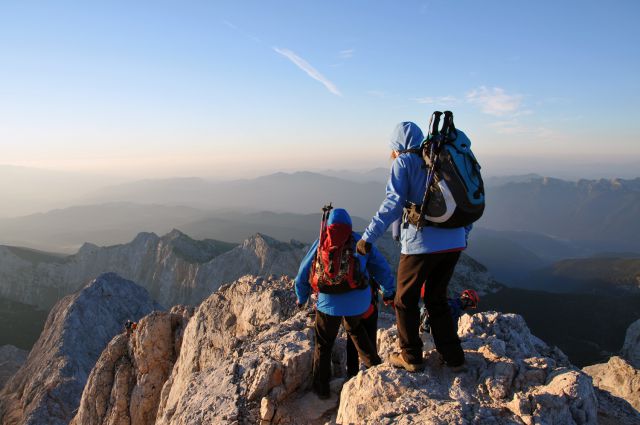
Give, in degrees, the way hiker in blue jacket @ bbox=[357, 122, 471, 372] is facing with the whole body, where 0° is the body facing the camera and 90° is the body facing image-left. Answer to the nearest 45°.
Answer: approximately 135°

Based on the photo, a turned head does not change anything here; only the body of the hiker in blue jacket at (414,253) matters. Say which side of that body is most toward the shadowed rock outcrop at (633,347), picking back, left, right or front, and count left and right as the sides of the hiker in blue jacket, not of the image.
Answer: right

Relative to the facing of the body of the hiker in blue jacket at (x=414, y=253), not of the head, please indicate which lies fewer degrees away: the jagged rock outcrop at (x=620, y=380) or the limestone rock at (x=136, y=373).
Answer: the limestone rock

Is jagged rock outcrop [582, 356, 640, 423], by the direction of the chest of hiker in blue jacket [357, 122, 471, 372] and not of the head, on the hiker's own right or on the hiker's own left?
on the hiker's own right

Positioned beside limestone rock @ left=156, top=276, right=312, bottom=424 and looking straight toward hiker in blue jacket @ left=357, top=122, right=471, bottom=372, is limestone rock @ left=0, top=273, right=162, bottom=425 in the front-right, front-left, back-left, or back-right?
back-left
